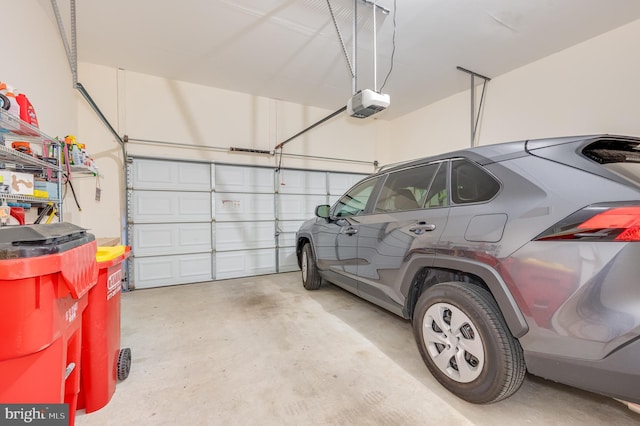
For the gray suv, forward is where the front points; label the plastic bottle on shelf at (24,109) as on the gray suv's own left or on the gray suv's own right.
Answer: on the gray suv's own left

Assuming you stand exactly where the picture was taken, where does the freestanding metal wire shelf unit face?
facing the viewer and to the right of the viewer

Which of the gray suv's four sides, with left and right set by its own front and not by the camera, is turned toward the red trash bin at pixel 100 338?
left

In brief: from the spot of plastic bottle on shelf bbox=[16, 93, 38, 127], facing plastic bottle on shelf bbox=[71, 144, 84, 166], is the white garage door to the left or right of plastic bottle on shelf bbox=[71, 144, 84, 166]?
right

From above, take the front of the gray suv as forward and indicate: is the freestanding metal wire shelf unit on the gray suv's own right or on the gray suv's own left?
on the gray suv's own left

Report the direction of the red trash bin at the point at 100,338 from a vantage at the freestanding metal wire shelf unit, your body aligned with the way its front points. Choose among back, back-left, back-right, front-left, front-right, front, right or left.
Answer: front-right

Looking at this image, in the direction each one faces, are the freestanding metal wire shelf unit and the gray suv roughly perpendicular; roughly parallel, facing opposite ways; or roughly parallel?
roughly perpendicular

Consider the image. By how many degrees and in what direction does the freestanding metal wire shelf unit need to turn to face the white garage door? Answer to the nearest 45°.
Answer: approximately 90° to its left

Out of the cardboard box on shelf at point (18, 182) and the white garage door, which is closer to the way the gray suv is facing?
the white garage door

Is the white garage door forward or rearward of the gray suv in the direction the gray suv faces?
forward

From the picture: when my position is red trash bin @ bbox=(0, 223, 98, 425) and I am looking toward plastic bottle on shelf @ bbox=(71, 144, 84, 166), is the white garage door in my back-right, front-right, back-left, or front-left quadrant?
front-right

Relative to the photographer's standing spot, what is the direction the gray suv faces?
facing away from the viewer and to the left of the viewer

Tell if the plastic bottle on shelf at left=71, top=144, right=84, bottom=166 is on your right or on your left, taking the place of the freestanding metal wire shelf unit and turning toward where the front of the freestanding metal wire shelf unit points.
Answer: on your left
